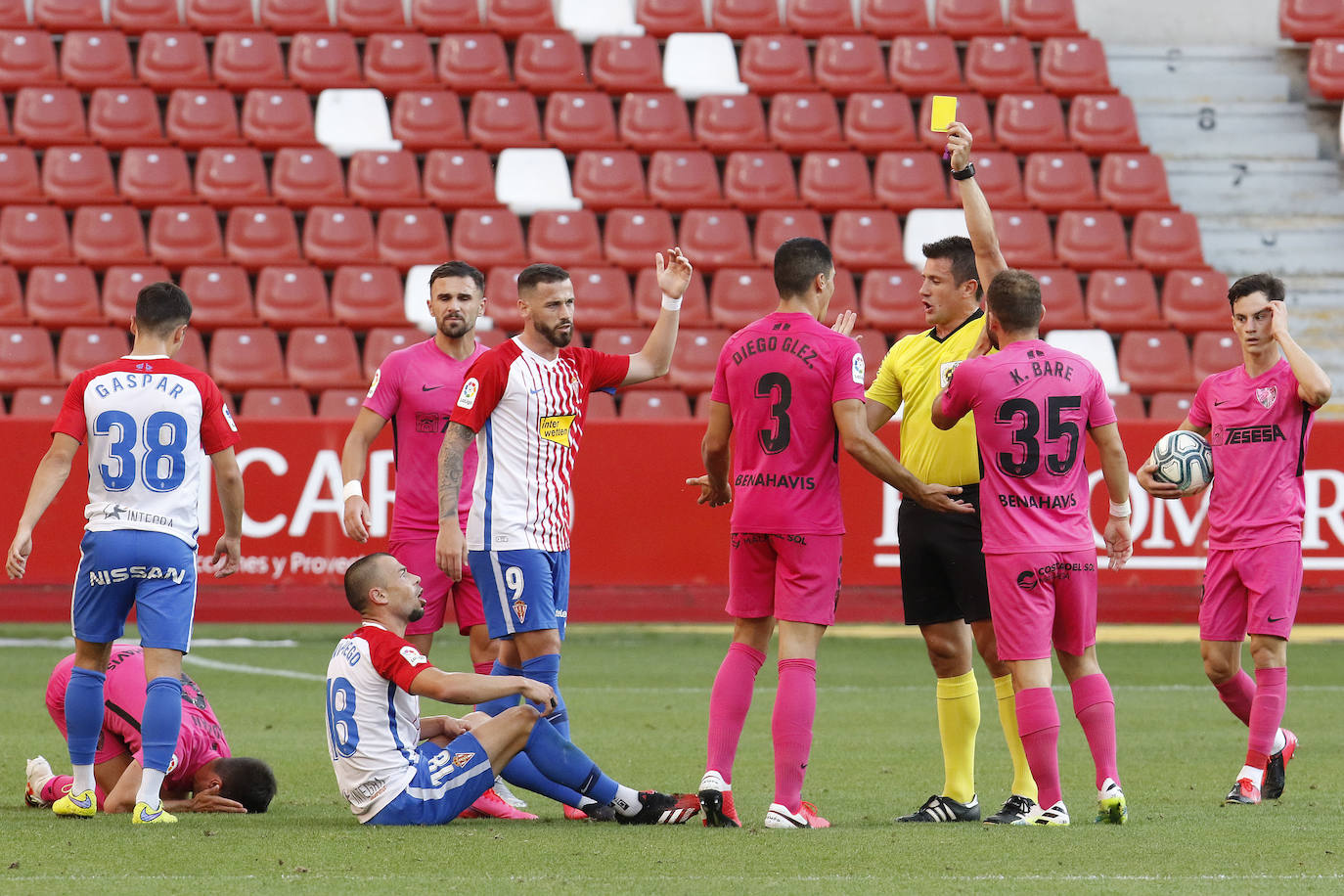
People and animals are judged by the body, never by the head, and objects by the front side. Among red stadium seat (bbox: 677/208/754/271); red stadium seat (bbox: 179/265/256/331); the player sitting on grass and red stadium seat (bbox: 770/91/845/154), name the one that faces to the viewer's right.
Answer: the player sitting on grass

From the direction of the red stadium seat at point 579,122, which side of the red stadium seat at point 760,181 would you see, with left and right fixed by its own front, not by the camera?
right

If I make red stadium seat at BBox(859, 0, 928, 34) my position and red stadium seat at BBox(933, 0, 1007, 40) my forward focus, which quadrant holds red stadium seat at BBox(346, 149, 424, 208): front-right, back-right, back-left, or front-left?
back-right

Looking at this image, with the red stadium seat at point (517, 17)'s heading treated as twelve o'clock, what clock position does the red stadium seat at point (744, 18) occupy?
the red stadium seat at point (744, 18) is roughly at 9 o'clock from the red stadium seat at point (517, 17).

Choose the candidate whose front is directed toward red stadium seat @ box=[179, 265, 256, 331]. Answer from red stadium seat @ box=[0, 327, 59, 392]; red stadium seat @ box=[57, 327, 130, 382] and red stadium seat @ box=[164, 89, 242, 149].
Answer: red stadium seat @ box=[164, 89, 242, 149]

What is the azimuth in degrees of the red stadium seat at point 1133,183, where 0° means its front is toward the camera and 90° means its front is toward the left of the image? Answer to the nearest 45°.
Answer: approximately 0°

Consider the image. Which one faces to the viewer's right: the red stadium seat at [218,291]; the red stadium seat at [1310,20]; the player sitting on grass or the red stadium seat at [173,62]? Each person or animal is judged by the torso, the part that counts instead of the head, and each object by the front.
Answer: the player sitting on grass

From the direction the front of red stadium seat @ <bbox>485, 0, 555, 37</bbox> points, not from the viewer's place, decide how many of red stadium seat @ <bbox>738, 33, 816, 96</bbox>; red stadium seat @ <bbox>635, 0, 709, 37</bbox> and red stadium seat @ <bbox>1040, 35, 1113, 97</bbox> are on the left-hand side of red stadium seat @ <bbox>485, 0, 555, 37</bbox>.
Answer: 3

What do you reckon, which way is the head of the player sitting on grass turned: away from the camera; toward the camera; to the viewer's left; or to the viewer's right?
to the viewer's right

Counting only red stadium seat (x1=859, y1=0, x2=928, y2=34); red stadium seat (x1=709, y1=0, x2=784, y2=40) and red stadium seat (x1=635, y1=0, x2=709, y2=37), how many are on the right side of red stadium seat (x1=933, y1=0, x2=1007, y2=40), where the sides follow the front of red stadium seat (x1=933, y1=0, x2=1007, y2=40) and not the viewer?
3

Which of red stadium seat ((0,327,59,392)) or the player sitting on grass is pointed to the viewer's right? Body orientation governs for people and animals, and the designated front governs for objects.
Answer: the player sitting on grass
